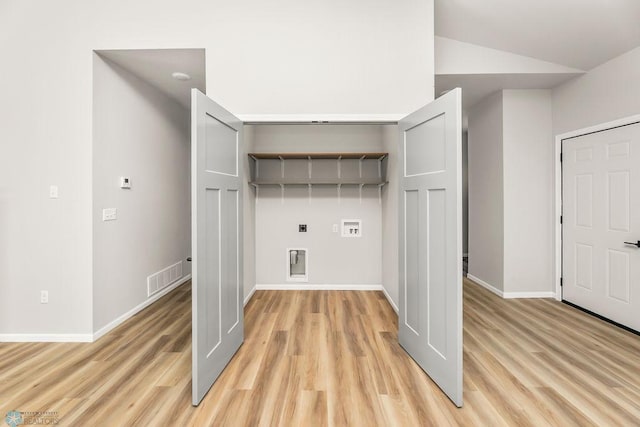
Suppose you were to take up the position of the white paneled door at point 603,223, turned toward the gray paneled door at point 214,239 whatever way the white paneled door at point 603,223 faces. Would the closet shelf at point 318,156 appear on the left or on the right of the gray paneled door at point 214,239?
right

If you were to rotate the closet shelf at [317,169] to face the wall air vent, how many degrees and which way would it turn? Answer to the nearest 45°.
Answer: approximately 90° to its right

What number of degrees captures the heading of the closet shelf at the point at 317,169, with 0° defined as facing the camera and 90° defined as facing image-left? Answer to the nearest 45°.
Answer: approximately 0°

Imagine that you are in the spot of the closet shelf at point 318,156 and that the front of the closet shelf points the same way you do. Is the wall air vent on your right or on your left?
on your right

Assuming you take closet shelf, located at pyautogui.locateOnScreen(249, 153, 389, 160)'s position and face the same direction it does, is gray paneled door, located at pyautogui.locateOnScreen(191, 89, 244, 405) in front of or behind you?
in front

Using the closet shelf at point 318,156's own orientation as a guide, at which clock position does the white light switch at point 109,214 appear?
The white light switch is roughly at 2 o'clock from the closet shelf.

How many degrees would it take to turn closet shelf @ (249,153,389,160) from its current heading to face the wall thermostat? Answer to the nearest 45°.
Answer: approximately 45° to its right

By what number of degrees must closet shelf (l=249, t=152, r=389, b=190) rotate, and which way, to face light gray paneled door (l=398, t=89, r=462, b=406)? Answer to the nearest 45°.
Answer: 0° — it already faces it
